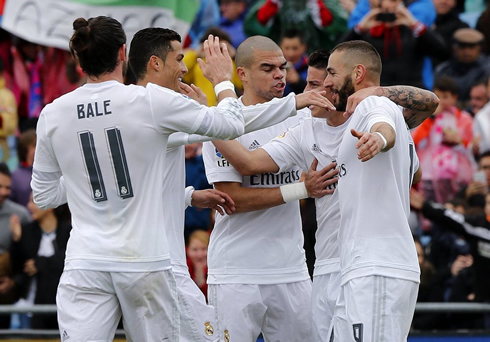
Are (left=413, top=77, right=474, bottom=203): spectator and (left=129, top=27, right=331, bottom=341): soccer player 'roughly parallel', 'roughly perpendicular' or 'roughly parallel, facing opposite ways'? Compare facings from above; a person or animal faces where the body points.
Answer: roughly perpendicular

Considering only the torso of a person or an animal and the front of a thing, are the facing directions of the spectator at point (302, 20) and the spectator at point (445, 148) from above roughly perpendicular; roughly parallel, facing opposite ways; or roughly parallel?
roughly parallel

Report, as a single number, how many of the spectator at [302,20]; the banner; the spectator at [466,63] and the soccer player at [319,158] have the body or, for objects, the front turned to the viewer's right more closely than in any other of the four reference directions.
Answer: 0

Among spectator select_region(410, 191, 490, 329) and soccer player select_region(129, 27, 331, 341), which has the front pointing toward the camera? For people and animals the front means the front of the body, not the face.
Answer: the spectator

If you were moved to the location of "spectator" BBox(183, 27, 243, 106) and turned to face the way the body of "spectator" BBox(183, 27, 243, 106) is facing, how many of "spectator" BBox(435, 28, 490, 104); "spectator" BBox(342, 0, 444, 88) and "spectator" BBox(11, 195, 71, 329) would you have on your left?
2

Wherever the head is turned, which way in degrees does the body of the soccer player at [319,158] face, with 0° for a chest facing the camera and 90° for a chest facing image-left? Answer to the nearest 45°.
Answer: approximately 45°

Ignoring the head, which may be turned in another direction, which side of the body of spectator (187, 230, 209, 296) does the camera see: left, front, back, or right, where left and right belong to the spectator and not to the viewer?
front

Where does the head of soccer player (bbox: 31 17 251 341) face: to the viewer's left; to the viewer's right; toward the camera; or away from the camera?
away from the camera

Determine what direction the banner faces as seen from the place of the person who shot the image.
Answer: facing the viewer

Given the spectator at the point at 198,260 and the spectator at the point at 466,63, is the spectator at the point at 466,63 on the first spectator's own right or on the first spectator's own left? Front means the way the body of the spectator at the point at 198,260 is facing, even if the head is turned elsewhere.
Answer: on the first spectator's own left

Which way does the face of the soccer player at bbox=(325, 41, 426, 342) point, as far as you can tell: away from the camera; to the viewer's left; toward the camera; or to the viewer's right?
to the viewer's left

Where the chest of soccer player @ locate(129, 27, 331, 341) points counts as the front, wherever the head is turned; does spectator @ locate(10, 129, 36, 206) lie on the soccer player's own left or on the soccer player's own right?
on the soccer player's own left

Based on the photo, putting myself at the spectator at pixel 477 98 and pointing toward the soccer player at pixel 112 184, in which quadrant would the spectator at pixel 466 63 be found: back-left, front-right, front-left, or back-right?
back-right

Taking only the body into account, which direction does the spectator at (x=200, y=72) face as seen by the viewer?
toward the camera

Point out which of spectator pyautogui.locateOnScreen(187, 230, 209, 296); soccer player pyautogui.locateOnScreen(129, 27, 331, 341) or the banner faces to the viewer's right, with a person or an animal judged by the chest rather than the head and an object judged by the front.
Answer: the soccer player
